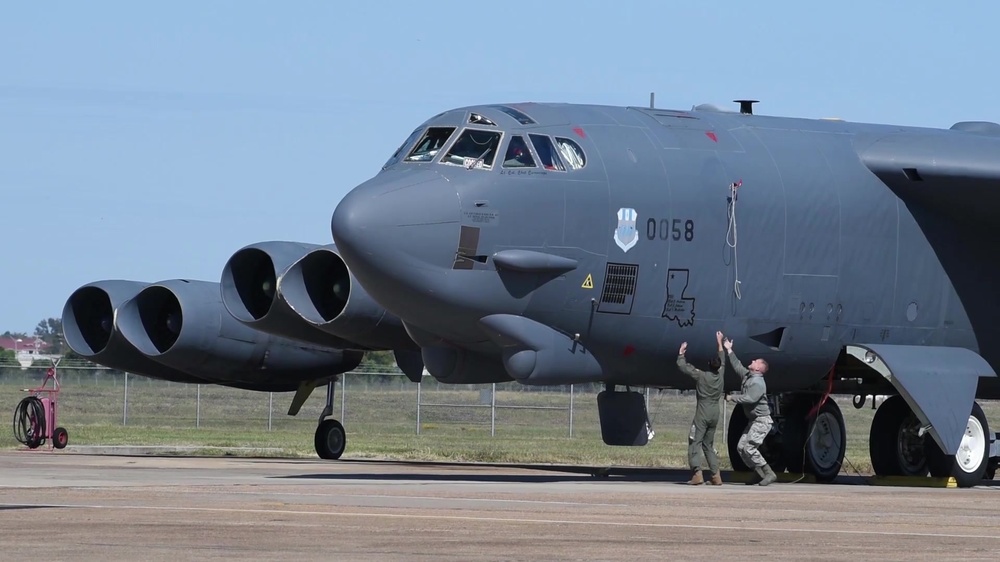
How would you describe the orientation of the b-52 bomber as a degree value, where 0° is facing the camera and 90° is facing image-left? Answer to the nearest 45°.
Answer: approximately 45°
